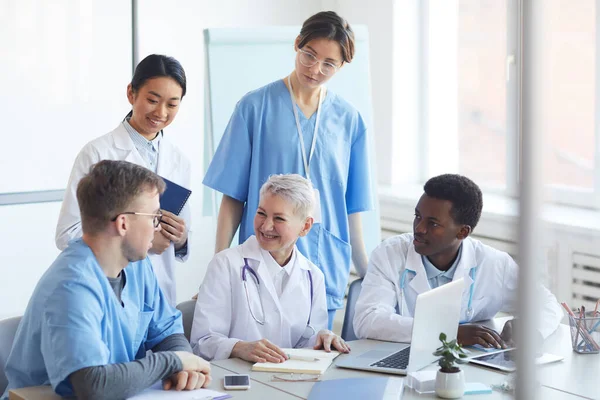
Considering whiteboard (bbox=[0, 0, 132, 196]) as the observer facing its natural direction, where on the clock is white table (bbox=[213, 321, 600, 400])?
The white table is roughly at 11 o'clock from the whiteboard.

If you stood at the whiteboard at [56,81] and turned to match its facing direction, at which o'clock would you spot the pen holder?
The pen holder is roughly at 11 o'clock from the whiteboard.

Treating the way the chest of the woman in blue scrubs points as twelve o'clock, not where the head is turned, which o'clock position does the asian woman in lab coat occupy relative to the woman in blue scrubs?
The asian woman in lab coat is roughly at 2 o'clock from the woman in blue scrubs.

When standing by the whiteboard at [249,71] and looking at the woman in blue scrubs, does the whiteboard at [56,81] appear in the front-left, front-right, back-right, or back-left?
back-right

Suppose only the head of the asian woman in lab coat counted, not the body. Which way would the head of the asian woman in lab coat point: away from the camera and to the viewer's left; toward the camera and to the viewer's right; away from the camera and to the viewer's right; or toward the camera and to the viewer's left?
toward the camera and to the viewer's right

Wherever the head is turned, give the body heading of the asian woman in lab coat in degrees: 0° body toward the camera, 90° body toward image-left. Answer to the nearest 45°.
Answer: approximately 315°

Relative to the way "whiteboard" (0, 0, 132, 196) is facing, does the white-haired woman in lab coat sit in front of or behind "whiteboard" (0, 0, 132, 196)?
in front

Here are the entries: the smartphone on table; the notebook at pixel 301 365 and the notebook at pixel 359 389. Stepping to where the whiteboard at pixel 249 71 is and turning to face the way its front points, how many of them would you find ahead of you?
3

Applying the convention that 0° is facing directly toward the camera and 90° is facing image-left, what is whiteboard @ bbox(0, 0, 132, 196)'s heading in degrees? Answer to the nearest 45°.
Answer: approximately 0°

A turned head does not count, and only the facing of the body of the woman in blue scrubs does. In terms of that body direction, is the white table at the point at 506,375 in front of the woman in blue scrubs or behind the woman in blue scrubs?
in front

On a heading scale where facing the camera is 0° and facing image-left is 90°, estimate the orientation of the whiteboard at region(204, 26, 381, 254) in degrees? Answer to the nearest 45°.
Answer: approximately 0°
